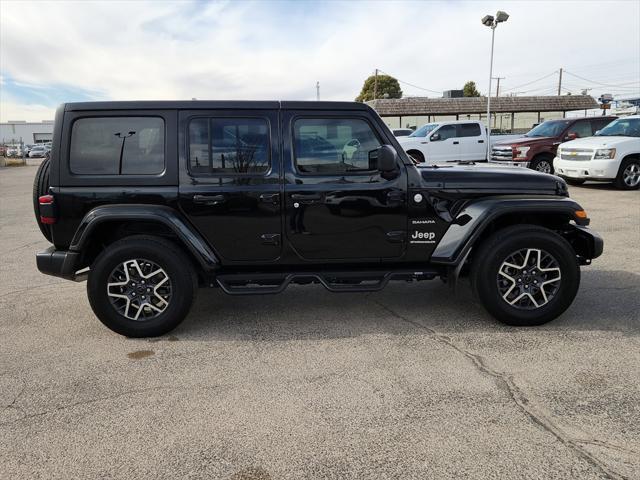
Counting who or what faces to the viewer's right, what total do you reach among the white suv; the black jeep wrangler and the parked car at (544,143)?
1

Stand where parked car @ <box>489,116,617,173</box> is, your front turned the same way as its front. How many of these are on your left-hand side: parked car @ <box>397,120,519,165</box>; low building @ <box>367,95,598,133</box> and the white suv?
1

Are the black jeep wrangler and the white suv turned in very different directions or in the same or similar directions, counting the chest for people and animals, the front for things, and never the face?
very different directions

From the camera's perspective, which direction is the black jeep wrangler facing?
to the viewer's right

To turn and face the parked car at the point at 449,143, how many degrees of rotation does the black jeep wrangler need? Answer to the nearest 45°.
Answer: approximately 90° to its left

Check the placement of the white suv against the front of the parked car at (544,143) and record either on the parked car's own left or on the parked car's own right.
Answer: on the parked car's own left

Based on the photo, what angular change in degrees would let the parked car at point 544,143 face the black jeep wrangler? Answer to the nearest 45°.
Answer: approximately 45° to its left

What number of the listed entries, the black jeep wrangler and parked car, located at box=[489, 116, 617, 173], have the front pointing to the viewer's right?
1

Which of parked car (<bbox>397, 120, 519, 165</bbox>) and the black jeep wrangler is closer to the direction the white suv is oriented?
the black jeep wrangler

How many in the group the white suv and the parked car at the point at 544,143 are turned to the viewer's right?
0
